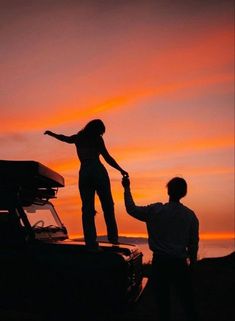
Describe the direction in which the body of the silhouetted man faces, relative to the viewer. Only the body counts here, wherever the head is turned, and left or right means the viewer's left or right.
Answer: facing away from the viewer

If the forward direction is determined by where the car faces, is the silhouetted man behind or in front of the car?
in front

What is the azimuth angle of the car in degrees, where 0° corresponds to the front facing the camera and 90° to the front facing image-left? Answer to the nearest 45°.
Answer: approximately 315°

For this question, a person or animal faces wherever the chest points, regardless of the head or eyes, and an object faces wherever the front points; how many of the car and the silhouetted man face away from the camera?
1

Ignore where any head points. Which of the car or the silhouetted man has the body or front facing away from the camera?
the silhouetted man

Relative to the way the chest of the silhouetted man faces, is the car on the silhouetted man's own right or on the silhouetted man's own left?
on the silhouetted man's own left
